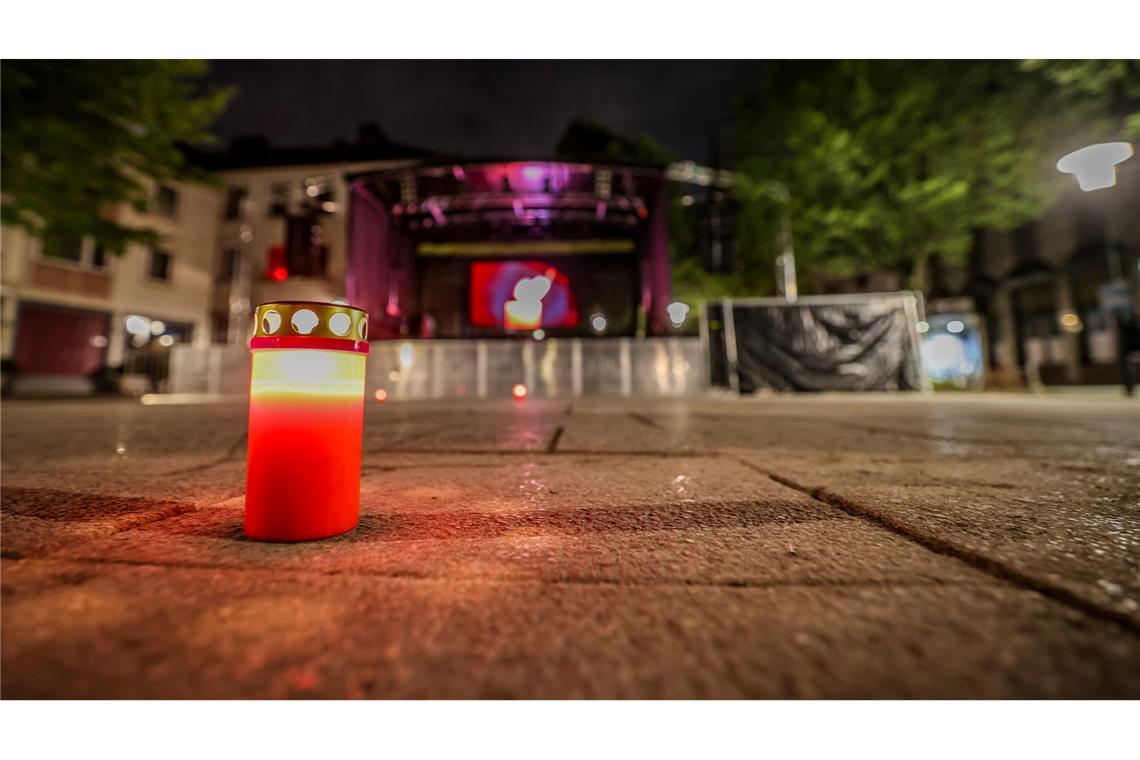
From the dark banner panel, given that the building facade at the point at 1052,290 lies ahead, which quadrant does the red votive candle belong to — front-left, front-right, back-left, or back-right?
back-right

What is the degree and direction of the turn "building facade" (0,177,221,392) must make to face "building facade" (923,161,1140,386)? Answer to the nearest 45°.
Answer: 0° — it already faces it

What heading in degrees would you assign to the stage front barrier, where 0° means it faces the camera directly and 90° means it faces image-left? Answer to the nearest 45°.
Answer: approximately 0°

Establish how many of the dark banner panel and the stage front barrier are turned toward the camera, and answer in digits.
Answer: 2

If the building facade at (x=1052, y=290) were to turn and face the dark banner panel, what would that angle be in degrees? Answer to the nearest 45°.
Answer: approximately 45° to its left

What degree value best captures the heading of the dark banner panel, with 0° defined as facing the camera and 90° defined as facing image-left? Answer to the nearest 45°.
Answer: approximately 0°

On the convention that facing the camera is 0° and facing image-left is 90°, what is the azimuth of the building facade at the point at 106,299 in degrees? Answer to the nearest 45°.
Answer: approximately 315°

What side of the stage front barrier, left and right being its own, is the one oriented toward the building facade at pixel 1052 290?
left

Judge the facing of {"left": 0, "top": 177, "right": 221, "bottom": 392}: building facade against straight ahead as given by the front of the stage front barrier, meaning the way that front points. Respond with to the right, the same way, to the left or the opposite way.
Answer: to the left

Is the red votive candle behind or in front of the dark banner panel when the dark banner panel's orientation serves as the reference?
in front

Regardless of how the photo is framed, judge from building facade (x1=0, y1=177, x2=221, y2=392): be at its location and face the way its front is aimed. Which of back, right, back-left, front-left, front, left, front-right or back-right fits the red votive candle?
front-right

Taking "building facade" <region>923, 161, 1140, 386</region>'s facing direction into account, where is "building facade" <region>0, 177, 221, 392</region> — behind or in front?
in front

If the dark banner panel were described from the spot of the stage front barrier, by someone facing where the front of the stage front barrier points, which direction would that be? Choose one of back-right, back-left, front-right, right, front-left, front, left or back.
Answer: front-left

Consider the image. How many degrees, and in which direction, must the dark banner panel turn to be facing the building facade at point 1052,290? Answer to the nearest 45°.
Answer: approximately 135° to its left
